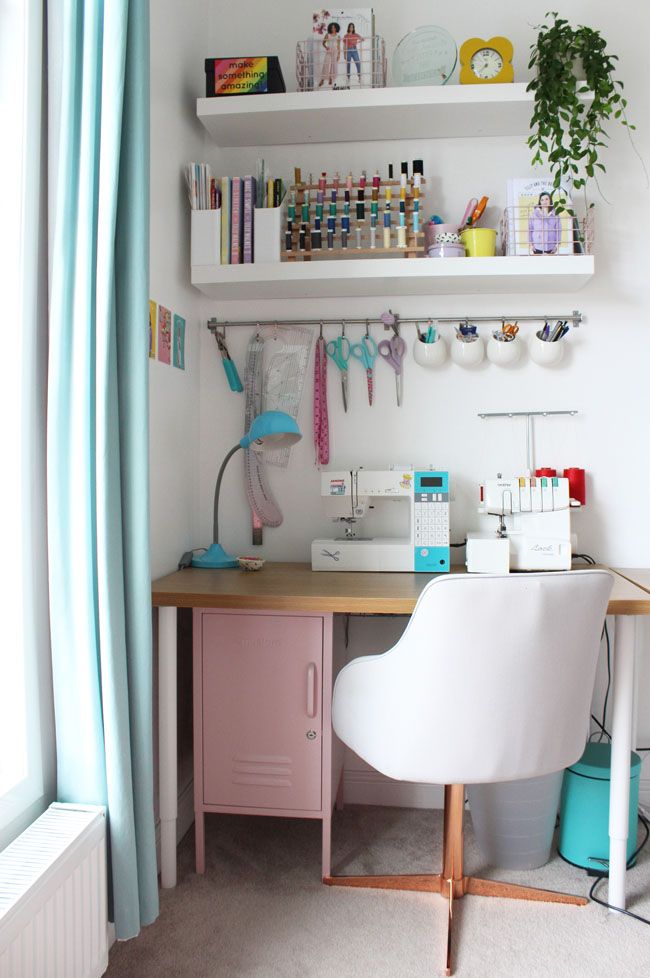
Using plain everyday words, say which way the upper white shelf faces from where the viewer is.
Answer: facing the viewer

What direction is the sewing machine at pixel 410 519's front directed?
toward the camera

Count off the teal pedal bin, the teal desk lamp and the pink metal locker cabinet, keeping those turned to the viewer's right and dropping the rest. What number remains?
1

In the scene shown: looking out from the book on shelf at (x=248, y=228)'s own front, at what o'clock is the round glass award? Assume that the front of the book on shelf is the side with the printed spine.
The round glass award is roughly at 9 o'clock from the book on shelf.

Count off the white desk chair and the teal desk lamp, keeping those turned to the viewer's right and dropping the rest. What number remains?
1

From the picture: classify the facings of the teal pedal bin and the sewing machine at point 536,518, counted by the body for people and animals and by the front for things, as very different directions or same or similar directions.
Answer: same or similar directions

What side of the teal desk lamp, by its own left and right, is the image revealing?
right

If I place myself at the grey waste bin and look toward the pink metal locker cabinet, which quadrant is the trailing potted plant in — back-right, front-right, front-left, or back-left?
back-right

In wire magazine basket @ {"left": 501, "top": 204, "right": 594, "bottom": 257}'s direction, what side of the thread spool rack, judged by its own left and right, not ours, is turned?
left

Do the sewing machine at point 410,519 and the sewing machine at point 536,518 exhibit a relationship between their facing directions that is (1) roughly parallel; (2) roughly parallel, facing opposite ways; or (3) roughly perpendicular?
roughly parallel

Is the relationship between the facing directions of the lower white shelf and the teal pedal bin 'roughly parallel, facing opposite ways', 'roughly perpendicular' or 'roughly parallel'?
roughly parallel
